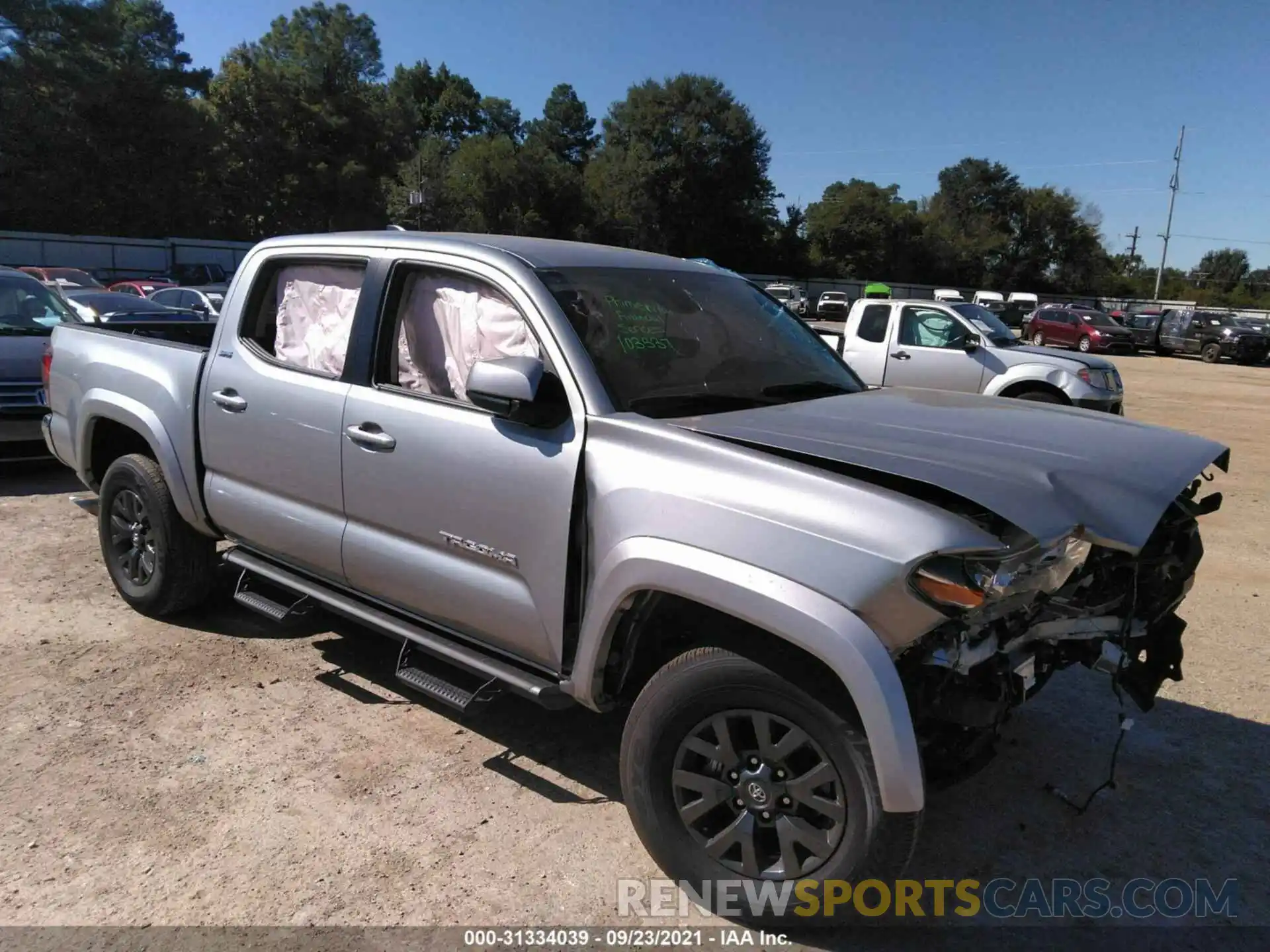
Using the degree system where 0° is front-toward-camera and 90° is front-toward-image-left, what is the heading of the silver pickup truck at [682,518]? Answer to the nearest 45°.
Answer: approximately 315°

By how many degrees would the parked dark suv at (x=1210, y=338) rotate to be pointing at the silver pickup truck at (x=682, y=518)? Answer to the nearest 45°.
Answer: approximately 45° to its right

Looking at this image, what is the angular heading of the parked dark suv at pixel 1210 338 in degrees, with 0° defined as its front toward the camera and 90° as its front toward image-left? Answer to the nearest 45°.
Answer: approximately 315°

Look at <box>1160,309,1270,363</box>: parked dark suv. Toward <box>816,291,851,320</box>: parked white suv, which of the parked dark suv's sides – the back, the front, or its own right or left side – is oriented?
back

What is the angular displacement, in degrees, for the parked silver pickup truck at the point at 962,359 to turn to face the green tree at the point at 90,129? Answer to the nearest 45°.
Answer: approximately 180°

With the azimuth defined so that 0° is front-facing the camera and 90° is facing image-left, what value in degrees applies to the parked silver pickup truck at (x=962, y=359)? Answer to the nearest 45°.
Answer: approximately 315°

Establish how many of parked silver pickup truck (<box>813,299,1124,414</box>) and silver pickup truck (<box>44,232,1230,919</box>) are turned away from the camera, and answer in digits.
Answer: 0

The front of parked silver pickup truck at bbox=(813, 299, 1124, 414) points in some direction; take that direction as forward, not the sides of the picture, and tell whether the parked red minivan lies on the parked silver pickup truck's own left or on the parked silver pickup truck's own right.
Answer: on the parked silver pickup truck's own left

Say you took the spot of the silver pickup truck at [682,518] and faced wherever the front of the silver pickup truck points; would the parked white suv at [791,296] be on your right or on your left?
on your left

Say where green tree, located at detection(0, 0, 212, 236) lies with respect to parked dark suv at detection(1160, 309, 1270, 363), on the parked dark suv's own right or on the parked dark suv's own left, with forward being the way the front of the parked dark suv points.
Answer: on the parked dark suv's own right
